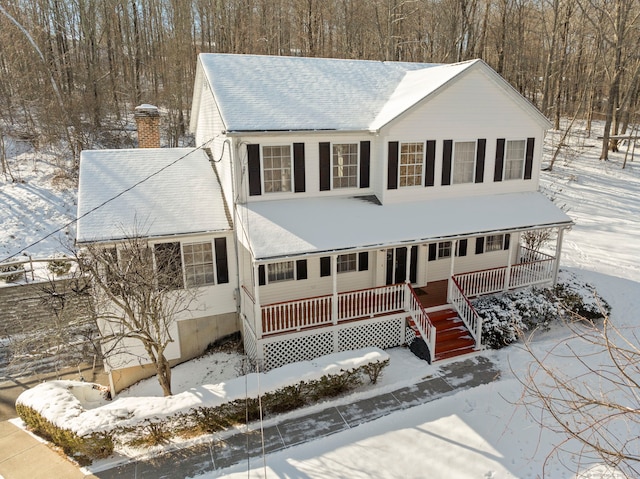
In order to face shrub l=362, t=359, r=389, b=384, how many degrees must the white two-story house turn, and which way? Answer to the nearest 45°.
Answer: approximately 45° to its right

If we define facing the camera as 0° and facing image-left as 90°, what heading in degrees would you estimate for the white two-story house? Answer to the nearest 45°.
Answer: approximately 315°

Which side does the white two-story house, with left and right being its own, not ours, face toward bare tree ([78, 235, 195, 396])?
right

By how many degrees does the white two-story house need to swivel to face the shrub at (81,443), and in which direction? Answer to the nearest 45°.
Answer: approximately 90° to its right

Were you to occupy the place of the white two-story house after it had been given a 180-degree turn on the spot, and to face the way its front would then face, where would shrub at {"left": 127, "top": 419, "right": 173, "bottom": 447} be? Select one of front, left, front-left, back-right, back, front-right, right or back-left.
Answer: left

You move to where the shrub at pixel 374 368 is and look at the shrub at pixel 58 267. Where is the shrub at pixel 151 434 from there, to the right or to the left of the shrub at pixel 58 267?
left

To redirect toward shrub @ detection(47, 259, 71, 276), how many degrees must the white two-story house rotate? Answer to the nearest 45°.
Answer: approximately 135° to its right

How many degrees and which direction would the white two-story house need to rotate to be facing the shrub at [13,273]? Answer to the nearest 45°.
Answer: approximately 135° to its right
